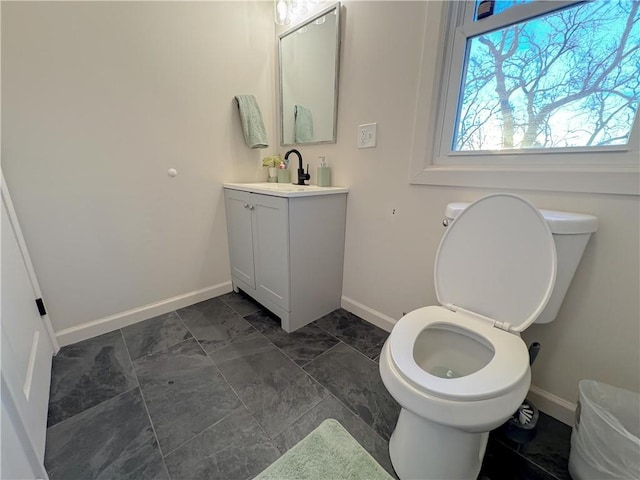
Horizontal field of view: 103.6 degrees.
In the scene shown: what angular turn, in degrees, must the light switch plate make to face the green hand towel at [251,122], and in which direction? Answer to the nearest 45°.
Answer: approximately 45° to its right

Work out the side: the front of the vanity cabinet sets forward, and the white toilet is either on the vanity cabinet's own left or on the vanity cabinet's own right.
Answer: on the vanity cabinet's own left

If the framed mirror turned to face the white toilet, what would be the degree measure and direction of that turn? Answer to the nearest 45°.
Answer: approximately 90° to its left

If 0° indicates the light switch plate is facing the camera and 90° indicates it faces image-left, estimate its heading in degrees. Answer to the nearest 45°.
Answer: approximately 45°
